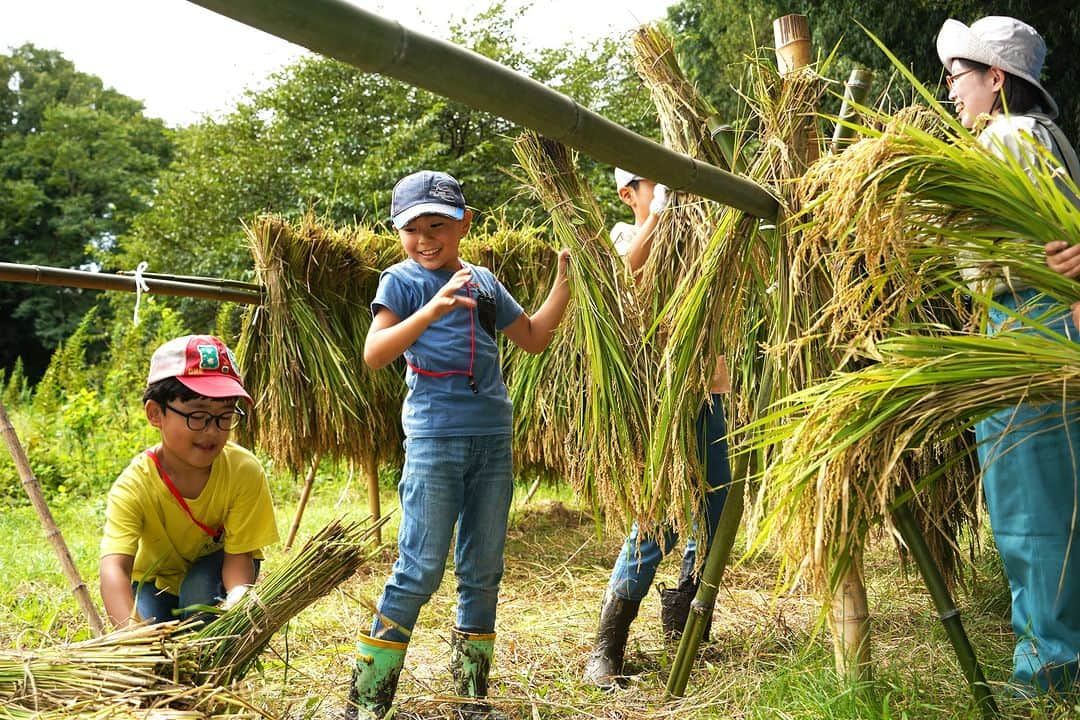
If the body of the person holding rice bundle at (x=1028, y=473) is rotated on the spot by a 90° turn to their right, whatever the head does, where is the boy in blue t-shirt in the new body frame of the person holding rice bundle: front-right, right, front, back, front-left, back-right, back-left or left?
left

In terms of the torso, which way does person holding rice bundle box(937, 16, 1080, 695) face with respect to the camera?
to the viewer's left

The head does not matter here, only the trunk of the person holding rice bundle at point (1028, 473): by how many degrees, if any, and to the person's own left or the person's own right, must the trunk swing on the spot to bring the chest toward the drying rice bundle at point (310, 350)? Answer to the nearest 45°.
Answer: approximately 45° to the person's own right

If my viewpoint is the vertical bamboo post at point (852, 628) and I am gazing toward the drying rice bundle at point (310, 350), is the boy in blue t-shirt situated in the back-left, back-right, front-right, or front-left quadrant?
front-left

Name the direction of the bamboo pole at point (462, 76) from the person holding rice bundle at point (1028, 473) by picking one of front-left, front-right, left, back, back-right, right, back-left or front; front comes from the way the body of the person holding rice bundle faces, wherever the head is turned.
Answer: front-left

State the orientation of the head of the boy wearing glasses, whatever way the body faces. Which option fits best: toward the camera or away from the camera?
toward the camera

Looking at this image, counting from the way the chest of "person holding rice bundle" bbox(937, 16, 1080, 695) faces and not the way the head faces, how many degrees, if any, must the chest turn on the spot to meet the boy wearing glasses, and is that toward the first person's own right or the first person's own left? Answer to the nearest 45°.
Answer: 0° — they already face them

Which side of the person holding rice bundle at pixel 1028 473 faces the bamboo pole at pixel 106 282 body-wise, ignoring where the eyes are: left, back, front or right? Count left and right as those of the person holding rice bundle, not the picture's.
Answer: front

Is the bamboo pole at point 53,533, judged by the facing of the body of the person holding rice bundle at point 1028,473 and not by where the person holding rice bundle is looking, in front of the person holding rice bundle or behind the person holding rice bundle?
in front

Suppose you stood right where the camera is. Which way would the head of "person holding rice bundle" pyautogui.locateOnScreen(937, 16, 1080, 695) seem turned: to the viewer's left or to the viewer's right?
to the viewer's left

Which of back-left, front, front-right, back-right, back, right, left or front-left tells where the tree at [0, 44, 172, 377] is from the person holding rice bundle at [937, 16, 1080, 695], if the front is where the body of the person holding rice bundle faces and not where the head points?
front-right
